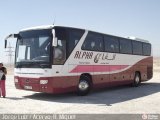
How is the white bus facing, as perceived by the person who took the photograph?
facing the viewer and to the left of the viewer
